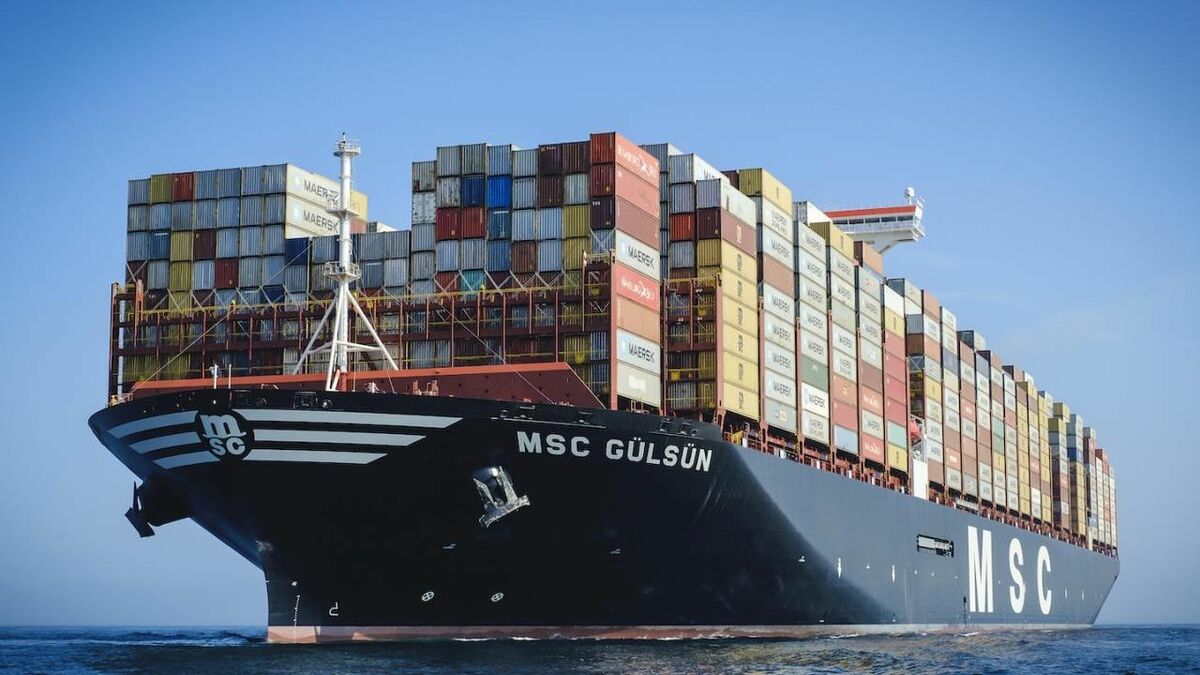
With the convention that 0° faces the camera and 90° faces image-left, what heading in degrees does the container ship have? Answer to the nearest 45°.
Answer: approximately 45°
